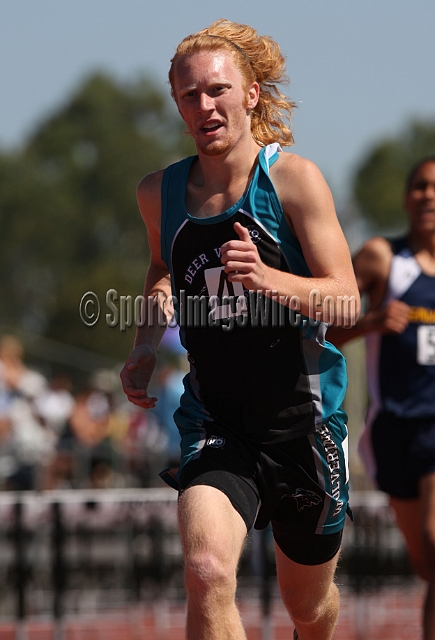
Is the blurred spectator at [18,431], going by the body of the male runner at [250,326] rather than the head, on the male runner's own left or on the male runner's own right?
on the male runner's own right

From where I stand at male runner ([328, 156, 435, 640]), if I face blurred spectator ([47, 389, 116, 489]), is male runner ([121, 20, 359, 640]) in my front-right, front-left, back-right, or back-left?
back-left

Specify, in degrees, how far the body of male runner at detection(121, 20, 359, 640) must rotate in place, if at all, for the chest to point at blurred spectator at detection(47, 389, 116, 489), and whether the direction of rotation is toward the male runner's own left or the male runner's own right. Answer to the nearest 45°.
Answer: approximately 135° to the male runner's own right

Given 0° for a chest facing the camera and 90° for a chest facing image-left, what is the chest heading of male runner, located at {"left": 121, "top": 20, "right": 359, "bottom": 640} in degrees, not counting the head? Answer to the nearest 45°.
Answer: approximately 45°

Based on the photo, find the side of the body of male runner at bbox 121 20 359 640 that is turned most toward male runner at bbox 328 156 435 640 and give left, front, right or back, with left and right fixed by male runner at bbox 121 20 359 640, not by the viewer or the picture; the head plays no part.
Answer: back

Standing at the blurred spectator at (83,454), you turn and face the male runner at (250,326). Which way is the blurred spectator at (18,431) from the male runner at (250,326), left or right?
right
